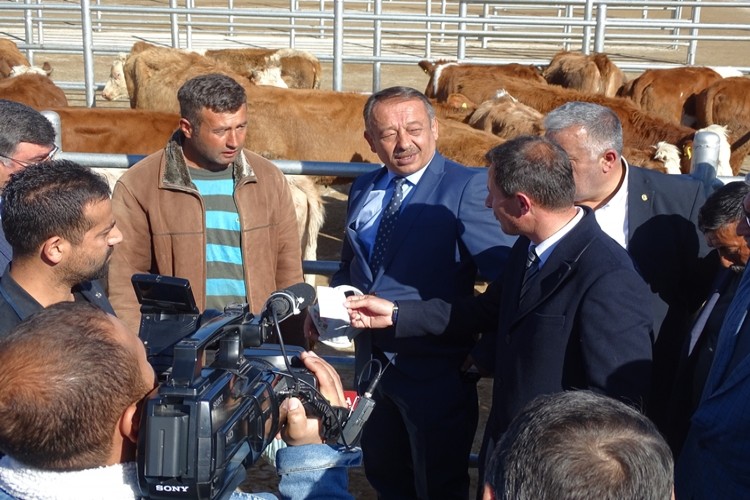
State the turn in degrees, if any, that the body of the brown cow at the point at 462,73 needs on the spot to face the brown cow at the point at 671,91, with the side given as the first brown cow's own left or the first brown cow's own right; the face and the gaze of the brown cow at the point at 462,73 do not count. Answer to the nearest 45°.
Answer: approximately 180°

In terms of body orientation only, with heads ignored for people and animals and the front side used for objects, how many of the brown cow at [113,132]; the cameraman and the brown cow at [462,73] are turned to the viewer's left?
2

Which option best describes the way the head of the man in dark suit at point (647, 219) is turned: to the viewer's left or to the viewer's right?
to the viewer's left

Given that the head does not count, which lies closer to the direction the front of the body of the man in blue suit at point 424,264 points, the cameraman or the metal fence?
the cameraman

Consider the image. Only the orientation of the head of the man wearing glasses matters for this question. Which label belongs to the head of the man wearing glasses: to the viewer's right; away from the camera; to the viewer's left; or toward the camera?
to the viewer's right

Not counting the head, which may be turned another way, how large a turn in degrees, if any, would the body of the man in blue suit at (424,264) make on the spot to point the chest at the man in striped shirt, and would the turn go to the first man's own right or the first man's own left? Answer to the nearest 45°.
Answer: approximately 90° to the first man's own right

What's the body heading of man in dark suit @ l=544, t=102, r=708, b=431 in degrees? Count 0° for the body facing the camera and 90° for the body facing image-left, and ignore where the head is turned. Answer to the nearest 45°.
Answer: approximately 45°

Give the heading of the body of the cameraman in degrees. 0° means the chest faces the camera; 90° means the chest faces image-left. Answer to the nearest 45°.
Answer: approximately 225°

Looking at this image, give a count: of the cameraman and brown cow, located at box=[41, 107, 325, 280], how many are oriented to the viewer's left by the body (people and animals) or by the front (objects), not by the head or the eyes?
1

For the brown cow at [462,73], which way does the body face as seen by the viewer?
to the viewer's left
